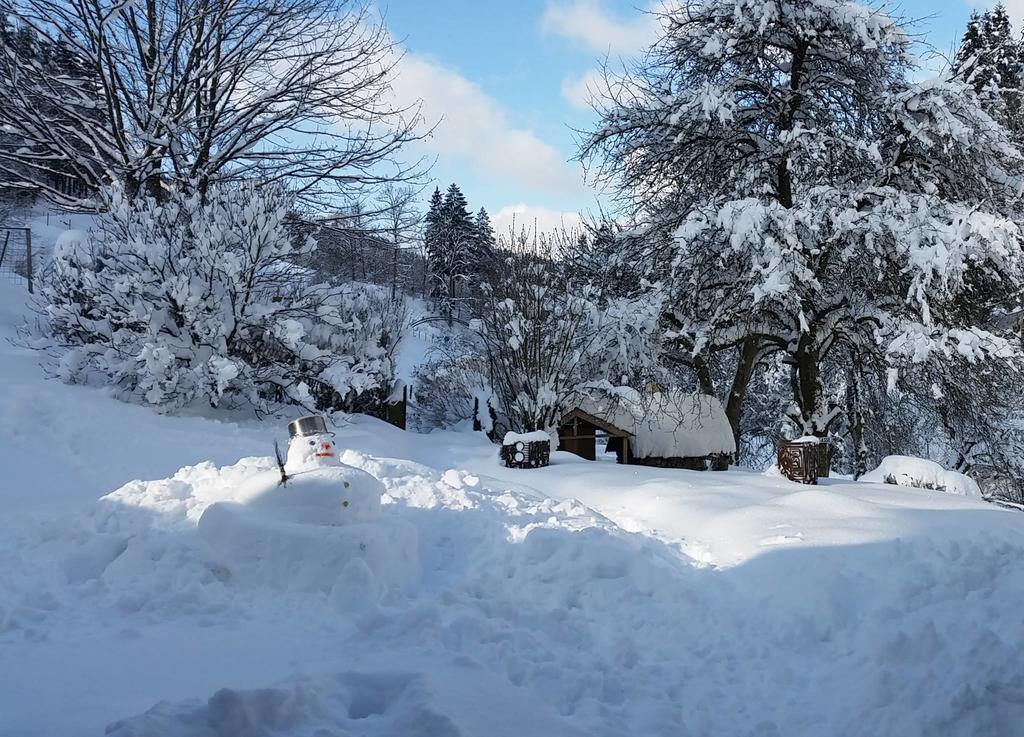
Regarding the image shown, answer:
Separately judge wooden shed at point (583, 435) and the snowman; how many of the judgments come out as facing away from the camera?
0

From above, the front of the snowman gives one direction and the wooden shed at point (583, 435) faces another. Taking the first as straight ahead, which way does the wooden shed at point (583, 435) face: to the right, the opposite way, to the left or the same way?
to the right

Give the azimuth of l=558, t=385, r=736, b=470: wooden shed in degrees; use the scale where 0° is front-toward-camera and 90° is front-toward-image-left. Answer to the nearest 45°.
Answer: approximately 45°

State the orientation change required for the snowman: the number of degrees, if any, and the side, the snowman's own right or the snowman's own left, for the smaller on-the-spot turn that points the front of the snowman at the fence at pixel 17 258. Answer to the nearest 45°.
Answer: approximately 180°

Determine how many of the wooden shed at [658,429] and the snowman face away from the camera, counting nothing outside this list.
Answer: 0

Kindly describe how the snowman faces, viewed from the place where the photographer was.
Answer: facing the viewer and to the right of the viewer

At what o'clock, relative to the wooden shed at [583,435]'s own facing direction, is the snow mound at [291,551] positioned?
The snow mound is roughly at 11 o'clock from the wooden shed.

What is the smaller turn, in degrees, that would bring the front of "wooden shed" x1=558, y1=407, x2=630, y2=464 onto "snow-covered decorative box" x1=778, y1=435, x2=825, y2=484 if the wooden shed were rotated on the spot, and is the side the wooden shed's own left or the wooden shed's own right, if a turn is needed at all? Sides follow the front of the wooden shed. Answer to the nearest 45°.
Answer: approximately 90° to the wooden shed's own left

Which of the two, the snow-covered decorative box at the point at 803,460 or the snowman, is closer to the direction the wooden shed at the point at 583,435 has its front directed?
the snowman
